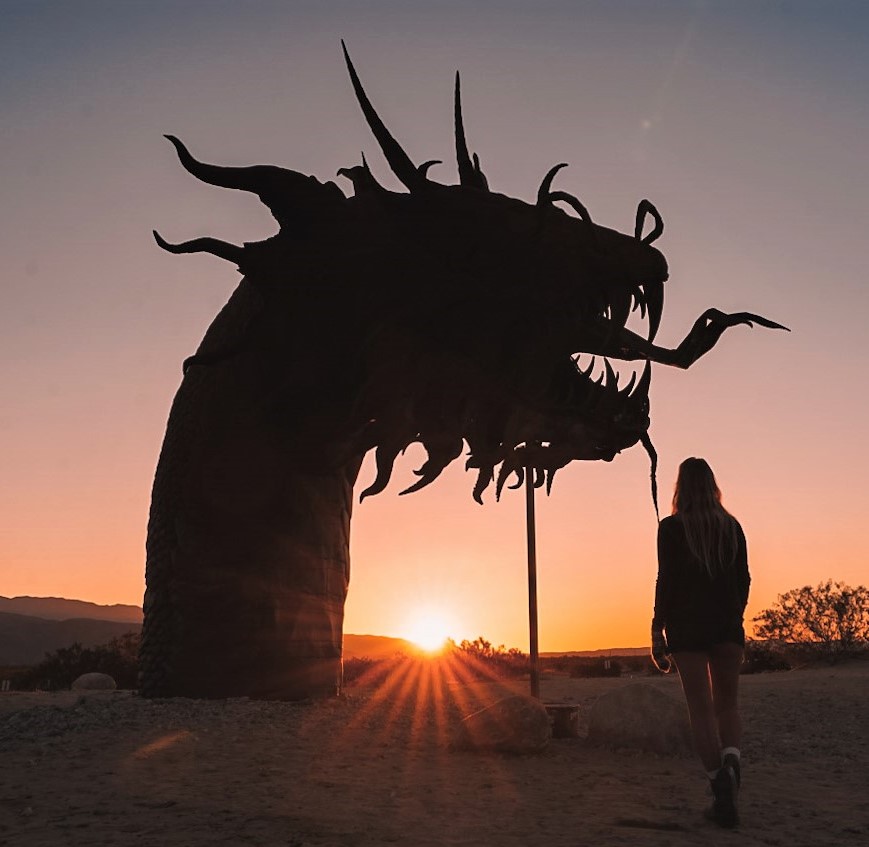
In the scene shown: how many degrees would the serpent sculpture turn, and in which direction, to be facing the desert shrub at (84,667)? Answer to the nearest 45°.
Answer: approximately 135° to its left

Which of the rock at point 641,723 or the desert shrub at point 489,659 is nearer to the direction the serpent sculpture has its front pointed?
the rock

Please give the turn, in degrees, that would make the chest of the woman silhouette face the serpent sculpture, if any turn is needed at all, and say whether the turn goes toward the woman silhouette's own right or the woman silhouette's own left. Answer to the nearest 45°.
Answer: approximately 90° to the woman silhouette's own left

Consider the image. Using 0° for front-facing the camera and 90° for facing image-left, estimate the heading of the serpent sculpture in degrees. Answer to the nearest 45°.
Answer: approximately 270°

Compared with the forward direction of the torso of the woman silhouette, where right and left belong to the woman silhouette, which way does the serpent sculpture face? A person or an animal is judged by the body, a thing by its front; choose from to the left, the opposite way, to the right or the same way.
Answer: to the right

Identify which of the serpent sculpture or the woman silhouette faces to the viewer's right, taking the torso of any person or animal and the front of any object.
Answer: the serpent sculpture

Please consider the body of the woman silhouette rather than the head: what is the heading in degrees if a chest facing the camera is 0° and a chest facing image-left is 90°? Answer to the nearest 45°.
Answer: approximately 180°

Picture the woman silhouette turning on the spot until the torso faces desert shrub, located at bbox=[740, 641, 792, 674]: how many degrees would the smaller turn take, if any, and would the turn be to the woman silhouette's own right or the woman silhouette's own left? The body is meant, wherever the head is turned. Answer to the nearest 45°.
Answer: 0° — they already face it

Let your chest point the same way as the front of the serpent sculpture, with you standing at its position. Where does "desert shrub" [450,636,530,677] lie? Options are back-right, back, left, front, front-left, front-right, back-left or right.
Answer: left

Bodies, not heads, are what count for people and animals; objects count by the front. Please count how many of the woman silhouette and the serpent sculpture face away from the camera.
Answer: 1

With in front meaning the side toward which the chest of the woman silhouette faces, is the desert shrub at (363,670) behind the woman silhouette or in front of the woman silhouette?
in front
